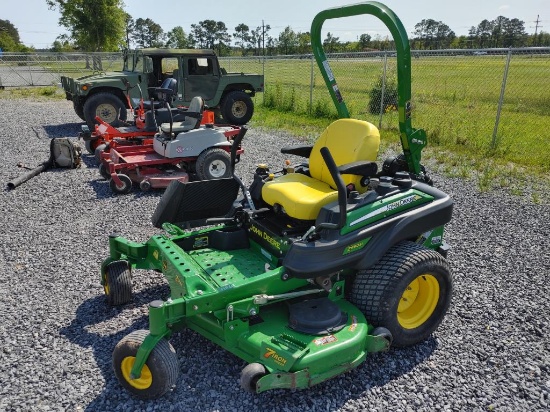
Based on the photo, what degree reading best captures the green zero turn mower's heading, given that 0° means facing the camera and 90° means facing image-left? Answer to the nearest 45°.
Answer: approximately 45°

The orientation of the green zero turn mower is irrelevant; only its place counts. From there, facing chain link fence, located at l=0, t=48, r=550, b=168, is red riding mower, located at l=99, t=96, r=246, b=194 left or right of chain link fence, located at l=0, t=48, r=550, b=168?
left
